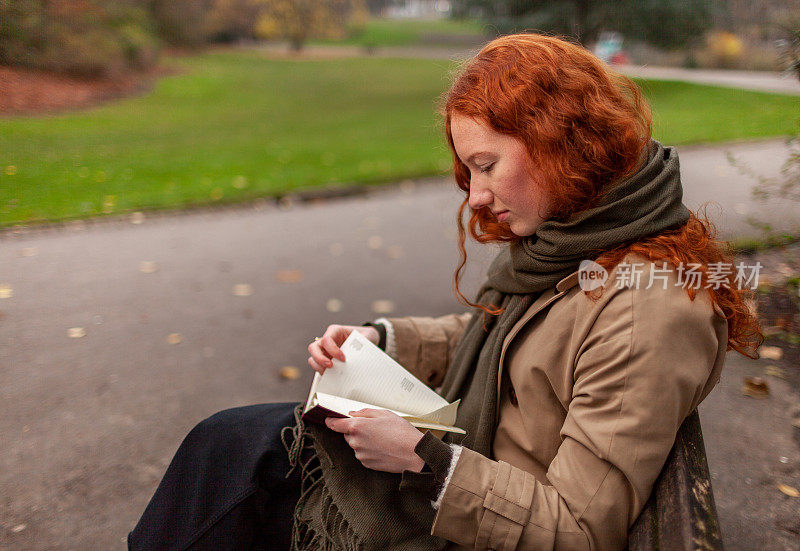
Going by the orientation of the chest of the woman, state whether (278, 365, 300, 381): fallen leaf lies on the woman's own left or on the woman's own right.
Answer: on the woman's own right

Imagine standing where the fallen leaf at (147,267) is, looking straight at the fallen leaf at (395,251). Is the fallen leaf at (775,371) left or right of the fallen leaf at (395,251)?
right

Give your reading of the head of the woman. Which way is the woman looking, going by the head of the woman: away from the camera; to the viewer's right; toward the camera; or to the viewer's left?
to the viewer's left

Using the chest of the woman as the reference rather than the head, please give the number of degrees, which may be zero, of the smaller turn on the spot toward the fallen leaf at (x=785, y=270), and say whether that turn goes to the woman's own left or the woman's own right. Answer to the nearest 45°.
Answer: approximately 135° to the woman's own right

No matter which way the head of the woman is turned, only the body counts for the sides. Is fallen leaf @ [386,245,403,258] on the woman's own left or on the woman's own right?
on the woman's own right

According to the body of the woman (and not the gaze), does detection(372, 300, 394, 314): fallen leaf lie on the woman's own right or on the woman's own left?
on the woman's own right

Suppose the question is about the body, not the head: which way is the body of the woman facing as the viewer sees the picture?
to the viewer's left

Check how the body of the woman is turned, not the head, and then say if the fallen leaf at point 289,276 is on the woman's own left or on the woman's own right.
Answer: on the woman's own right

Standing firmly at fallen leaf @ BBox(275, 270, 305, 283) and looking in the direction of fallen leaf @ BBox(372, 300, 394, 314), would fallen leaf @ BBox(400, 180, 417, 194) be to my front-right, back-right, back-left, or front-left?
back-left
